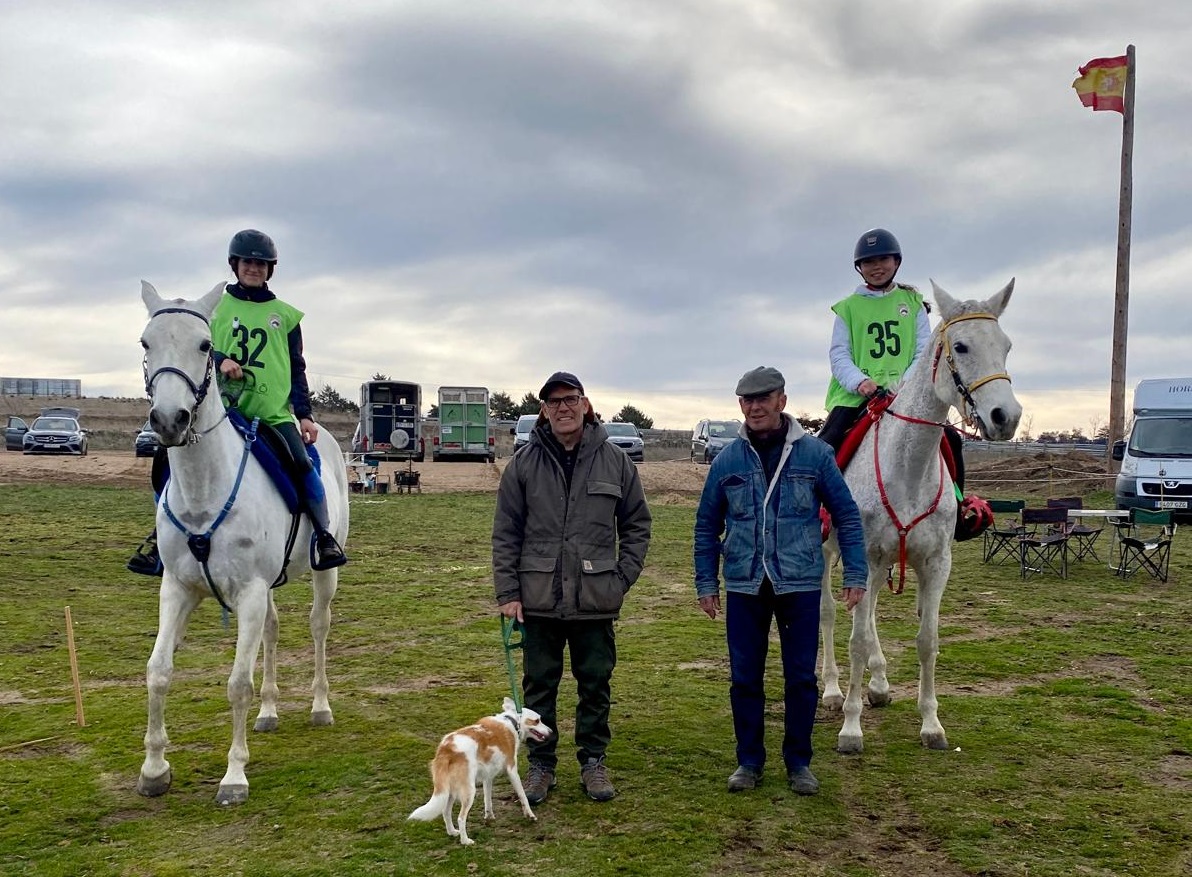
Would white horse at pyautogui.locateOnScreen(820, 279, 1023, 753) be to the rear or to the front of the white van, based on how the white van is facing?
to the front

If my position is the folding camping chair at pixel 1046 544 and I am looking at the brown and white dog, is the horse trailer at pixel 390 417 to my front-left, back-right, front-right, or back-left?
back-right

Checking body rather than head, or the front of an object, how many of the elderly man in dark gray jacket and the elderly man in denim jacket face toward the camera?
2

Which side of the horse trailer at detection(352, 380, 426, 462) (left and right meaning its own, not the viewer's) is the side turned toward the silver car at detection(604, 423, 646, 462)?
right

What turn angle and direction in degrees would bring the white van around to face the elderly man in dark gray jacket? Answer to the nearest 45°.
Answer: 0° — it already faces them

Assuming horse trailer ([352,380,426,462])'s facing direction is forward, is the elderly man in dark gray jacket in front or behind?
behind

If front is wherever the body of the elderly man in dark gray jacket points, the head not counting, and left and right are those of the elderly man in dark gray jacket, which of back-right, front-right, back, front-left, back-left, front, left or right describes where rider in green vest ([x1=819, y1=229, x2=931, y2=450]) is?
back-left
